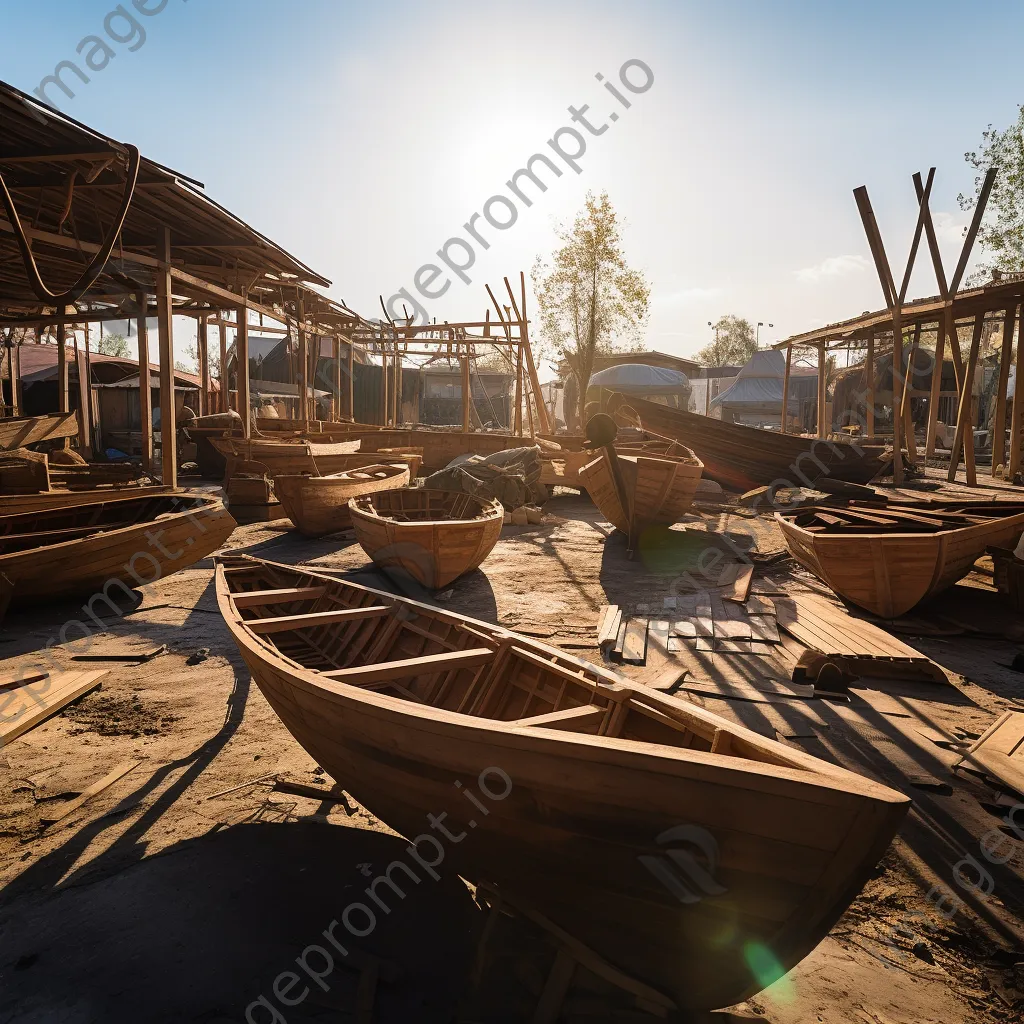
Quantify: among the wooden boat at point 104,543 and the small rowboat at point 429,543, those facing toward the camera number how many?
1

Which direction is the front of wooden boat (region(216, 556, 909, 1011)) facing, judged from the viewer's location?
facing the viewer and to the right of the viewer

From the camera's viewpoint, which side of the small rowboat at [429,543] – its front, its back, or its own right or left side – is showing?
front

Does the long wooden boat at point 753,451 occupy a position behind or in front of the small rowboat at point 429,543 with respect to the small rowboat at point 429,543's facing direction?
behind

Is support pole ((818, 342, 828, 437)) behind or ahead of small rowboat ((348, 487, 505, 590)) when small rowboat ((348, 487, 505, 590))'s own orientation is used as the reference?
behind

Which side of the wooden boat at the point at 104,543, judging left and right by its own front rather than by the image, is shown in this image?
right

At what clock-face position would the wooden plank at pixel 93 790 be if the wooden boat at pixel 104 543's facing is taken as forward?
The wooden plank is roughly at 3 o'clock from the wooden boat.

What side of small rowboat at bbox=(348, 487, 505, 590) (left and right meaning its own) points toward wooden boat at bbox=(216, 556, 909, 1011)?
front

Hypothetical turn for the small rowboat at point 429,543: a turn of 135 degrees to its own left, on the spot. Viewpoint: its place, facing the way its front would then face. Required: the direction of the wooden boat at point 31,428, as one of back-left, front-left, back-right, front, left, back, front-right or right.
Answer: left

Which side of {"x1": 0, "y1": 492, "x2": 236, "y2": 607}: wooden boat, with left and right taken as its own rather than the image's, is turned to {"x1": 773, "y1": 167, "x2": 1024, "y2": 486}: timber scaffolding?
front
